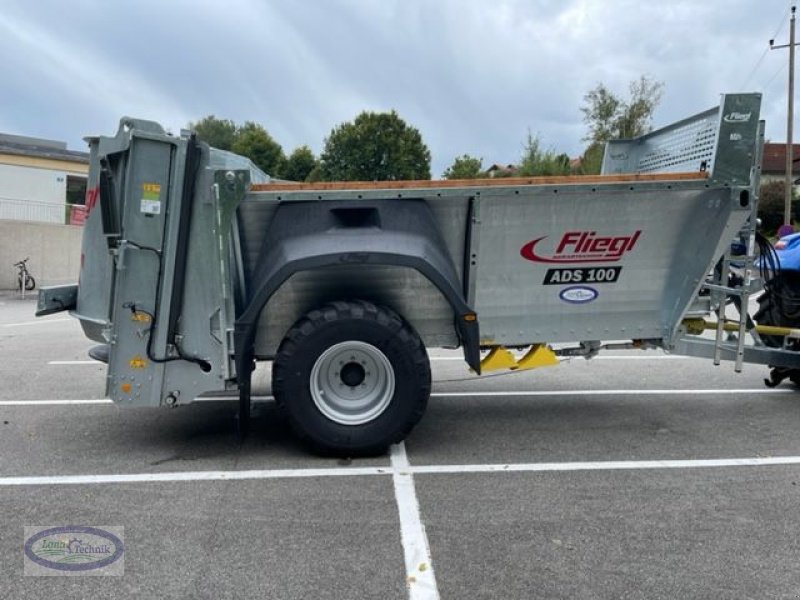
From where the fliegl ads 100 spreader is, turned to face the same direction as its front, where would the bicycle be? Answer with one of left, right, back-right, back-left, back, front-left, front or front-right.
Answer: back-left

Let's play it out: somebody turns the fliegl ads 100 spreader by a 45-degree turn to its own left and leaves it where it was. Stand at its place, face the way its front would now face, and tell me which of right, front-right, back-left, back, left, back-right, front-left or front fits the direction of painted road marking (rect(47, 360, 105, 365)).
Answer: left

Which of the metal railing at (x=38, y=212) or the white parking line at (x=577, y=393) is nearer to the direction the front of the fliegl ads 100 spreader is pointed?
the white parking line

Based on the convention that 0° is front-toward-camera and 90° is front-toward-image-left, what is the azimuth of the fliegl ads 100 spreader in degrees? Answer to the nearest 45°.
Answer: approximately 270°

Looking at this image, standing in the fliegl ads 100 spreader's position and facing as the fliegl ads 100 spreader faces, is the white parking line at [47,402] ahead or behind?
behind

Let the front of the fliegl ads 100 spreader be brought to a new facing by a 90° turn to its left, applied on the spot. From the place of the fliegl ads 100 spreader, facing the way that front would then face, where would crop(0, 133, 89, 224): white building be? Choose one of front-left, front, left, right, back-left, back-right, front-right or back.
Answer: front-left

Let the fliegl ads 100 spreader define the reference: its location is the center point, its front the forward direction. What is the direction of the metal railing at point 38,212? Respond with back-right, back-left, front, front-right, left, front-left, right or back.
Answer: back-left

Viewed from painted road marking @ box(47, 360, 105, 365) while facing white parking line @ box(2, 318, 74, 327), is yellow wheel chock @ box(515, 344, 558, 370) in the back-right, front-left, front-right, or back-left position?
back-right

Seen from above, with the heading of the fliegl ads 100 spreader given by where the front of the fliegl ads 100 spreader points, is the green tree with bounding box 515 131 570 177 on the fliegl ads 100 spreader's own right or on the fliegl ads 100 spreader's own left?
on the fliegl ads 100 spreader's own left
